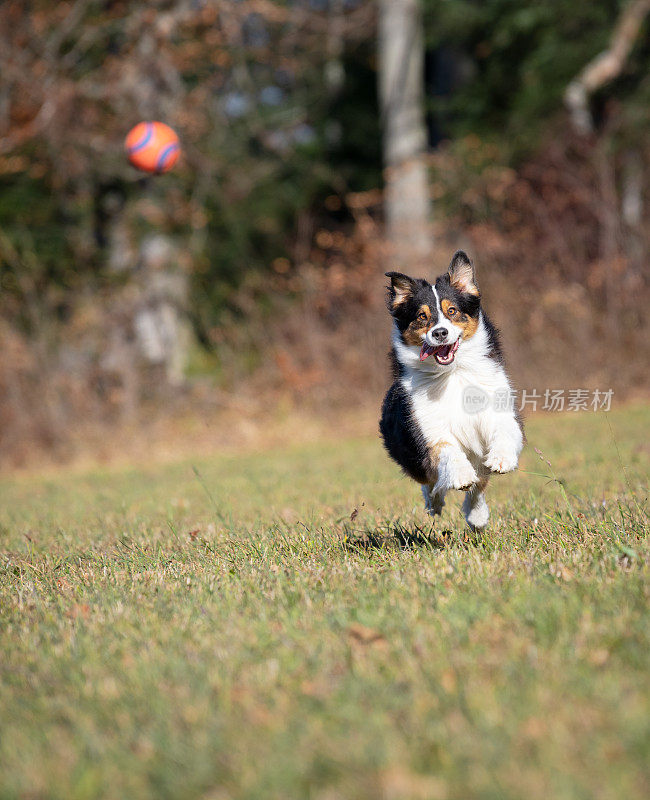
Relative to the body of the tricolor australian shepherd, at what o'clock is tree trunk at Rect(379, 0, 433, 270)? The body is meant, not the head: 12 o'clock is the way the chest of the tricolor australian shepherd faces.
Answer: The tree trunk is roughly at 6 o'clock from the tricolor australian shepherd.

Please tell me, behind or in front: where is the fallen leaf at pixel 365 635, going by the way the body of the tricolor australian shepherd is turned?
in front

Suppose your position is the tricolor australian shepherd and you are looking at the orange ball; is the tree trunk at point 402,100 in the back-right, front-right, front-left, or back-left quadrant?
front-right

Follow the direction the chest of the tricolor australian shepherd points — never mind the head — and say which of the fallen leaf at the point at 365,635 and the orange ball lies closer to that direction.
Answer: the fallen leaf

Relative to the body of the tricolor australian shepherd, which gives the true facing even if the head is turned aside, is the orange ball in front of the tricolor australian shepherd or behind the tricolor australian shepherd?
behind

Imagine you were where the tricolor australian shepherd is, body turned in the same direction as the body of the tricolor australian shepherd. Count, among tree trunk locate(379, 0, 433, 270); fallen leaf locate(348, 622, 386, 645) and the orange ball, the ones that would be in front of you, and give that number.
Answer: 1

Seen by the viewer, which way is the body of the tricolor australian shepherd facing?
toward the camera

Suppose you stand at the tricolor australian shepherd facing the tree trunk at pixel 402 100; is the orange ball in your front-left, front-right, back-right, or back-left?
front-left

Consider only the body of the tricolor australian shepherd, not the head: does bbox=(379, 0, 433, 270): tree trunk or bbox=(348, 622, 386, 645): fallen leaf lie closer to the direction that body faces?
the fallen leaf

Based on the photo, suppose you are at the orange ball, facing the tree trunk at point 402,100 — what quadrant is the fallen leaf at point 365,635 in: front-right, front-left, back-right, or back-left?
back-right
